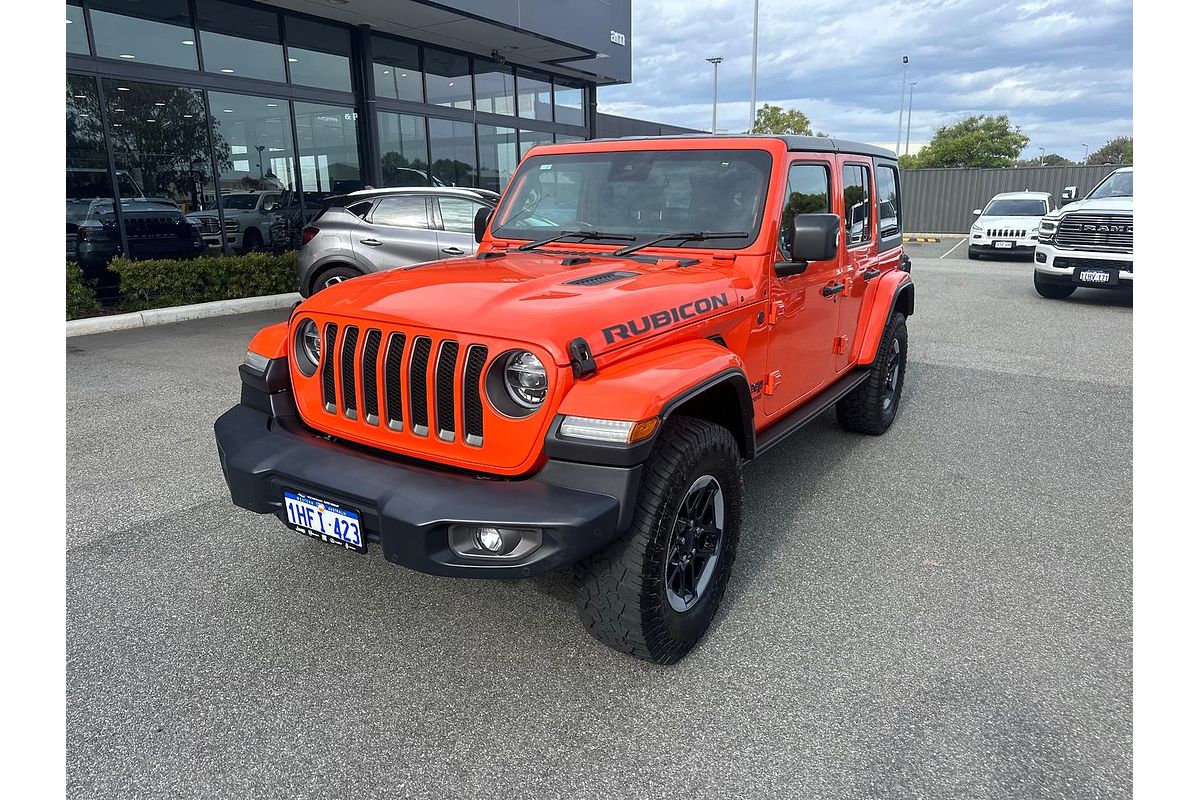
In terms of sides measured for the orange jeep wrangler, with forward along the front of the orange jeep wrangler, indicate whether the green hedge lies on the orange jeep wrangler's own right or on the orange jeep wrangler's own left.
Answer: on the orange jeep wrangler's own right

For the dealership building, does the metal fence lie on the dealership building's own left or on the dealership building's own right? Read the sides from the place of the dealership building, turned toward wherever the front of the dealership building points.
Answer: on the dealership building's own left

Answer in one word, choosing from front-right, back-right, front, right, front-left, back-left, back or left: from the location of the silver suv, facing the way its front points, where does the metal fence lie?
front-left

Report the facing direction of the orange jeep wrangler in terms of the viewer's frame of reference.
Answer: facing the viewer and to the left of the viewer

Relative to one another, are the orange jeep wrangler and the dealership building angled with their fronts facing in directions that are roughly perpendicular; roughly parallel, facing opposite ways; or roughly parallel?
roughly perpendicular

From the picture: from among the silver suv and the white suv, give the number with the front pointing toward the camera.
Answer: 1

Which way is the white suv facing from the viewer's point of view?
toward the camera

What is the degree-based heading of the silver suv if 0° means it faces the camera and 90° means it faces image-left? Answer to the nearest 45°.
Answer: approximately 270°

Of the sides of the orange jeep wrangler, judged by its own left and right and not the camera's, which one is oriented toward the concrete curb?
right

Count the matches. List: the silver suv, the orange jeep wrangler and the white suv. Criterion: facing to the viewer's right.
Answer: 1

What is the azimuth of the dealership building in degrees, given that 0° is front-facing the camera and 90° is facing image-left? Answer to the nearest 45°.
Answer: approximately 315°

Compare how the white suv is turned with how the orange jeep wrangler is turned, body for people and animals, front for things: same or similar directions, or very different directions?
same or similar directions
